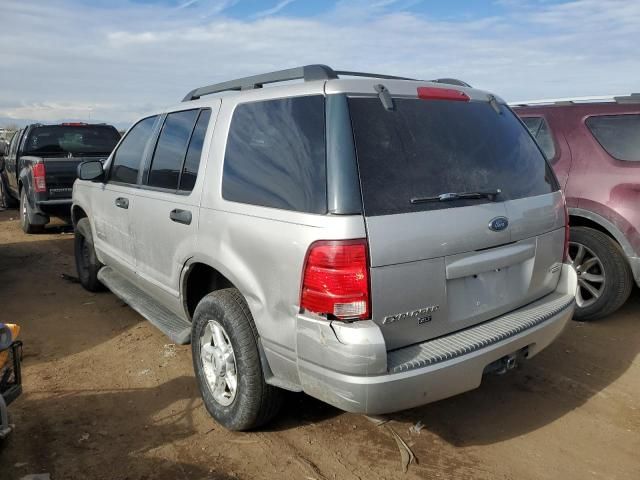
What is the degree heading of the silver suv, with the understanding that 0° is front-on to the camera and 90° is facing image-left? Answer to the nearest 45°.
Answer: approximately 135°

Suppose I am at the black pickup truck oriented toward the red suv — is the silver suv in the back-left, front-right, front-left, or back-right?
front-right

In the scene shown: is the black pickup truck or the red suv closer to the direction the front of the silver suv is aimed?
the black pickup truck

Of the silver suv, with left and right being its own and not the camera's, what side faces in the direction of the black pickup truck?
front

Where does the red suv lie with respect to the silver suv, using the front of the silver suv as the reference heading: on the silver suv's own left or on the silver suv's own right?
on the silver suv's own right

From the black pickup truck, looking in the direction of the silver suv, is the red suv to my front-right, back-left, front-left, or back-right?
front-left
